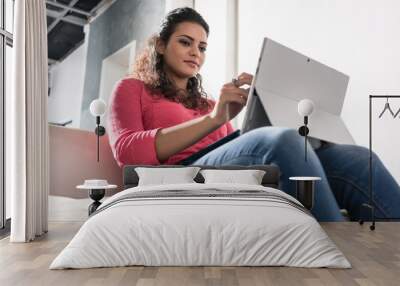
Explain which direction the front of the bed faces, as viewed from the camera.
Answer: facing the viewer
